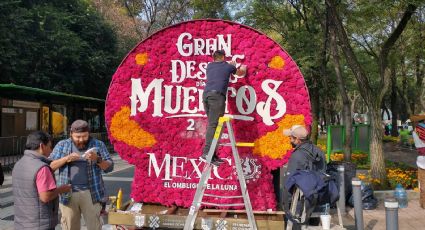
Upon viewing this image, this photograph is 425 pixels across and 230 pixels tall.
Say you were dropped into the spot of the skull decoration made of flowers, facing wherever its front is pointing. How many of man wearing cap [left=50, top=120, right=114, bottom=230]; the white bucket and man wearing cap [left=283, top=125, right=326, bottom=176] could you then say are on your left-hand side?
2

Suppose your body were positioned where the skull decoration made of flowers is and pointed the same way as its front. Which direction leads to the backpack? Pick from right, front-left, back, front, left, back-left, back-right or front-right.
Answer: left

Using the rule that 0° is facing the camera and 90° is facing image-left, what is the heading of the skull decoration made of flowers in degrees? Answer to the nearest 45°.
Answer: approximately 0°

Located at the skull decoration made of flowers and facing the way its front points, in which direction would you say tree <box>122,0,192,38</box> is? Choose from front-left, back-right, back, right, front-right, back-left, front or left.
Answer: back

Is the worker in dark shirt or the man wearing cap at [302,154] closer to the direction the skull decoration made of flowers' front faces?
the worker in dark shirt

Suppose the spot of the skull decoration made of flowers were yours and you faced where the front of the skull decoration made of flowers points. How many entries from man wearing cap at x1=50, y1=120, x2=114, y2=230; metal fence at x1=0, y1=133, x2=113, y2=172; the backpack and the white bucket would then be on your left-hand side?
2

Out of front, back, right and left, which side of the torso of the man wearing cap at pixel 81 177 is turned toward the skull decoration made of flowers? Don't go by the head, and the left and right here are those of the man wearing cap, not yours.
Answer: left

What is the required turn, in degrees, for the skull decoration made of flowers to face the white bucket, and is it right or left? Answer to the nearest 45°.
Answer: approximately 90° to its left

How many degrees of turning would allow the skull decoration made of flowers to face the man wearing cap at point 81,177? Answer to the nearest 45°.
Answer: approximately 90° to its right

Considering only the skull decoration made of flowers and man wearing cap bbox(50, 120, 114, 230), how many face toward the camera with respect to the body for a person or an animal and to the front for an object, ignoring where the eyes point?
2

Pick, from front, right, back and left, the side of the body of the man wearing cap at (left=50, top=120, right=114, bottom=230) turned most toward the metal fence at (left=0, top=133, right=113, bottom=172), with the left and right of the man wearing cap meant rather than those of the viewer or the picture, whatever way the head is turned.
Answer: back
